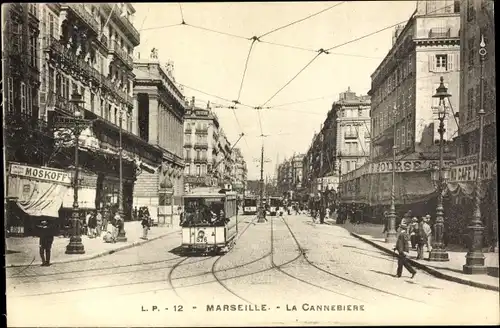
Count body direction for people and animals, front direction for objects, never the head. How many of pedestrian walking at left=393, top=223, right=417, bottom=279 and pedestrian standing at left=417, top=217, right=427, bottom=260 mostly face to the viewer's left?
1

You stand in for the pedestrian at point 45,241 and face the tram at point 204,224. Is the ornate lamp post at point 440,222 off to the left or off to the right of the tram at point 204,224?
right

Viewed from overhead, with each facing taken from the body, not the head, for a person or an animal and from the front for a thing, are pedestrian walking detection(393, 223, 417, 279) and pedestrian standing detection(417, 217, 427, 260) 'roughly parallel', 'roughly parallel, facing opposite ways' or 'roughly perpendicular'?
roughly perpendicular

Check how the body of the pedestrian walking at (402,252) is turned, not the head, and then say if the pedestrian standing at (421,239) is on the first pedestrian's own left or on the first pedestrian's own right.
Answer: on the first pedestrian's own right

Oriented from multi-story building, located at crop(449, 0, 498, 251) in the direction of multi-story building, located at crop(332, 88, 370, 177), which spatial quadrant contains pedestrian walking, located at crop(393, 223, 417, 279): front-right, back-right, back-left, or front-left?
back-left

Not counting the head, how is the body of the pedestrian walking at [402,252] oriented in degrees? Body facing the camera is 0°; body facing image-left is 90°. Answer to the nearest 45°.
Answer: approximately 90°
